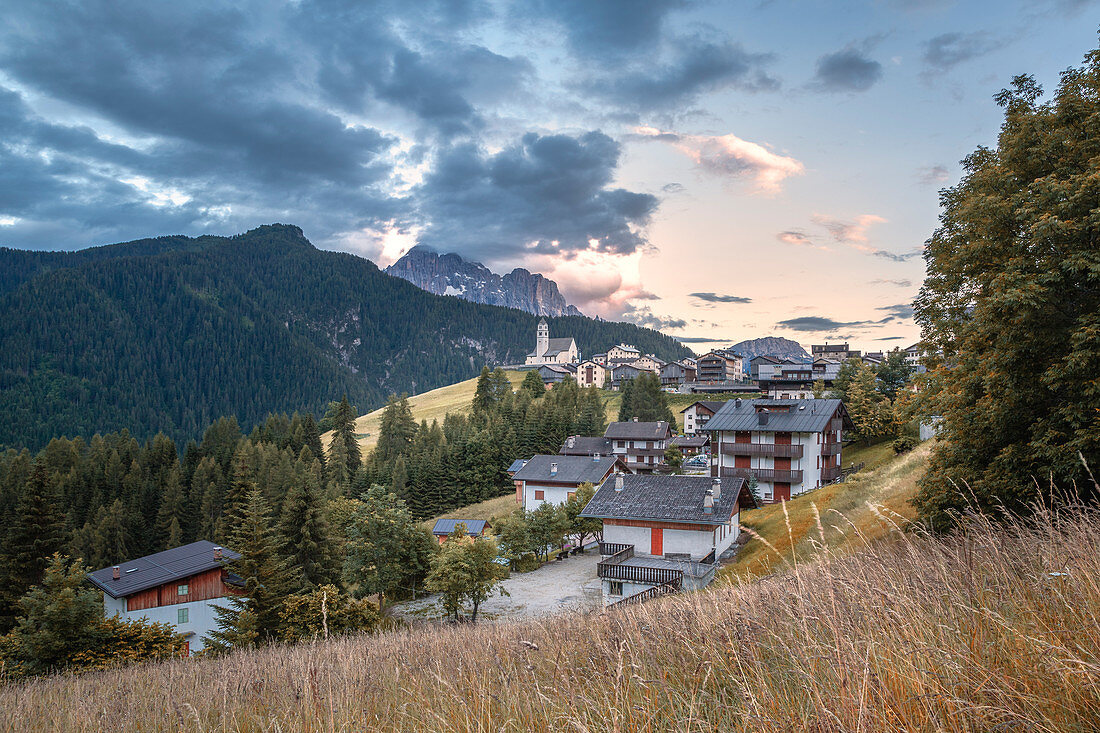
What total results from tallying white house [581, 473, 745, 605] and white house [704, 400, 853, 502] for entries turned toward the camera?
2

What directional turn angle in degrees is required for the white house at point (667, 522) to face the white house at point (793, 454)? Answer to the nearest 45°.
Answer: approximately 135° to its left

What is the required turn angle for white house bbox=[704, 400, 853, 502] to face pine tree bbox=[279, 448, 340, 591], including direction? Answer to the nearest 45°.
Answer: approximately 45° to its right

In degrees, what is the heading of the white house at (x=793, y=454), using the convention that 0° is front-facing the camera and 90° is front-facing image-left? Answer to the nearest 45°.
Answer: approximately 0°

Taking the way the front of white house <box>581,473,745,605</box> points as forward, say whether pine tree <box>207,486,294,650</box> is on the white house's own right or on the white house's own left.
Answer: on the white house's own right

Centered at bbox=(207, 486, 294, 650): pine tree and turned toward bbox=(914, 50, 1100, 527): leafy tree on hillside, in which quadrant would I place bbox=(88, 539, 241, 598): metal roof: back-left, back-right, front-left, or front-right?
back-left

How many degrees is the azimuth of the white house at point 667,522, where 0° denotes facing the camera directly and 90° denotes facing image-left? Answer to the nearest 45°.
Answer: approximately 0°

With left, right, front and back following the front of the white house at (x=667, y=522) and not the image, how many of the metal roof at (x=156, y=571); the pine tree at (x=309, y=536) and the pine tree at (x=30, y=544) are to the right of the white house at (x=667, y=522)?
3

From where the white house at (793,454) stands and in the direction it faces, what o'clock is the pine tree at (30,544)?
The pine tree is roughly at 2 o'clock from the white house.

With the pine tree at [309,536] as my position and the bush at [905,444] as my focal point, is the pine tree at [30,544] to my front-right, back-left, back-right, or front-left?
back-left

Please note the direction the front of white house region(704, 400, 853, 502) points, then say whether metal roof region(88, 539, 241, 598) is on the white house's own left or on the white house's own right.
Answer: on the white house's own right

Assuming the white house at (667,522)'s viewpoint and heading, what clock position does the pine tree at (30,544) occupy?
The pine tree is roughly at 3 o'clock from the white house.

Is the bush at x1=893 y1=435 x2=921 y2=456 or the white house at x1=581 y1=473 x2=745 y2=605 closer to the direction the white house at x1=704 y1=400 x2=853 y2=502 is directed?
the white house

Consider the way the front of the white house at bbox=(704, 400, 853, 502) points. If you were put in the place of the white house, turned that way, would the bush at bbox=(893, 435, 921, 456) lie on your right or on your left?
on your left
